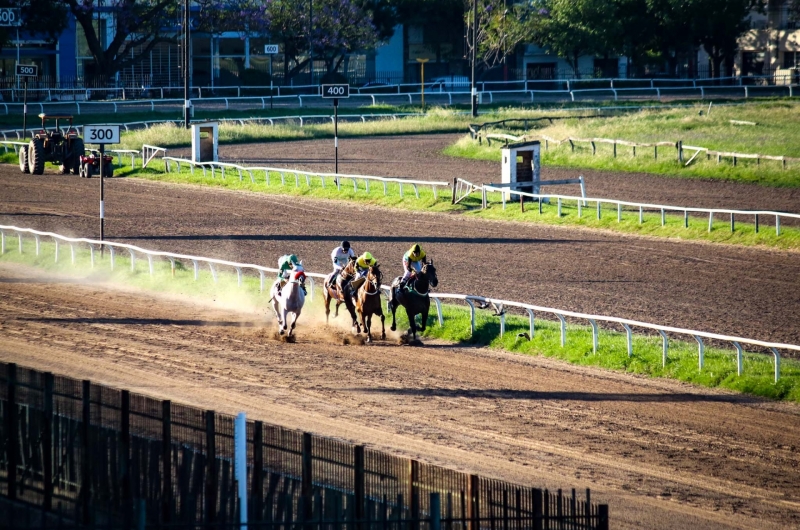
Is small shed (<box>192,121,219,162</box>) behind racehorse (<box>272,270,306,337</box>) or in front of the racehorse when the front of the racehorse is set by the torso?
behind

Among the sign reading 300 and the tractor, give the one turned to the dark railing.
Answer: the sign reading 300

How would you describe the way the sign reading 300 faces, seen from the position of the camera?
facing the viewer

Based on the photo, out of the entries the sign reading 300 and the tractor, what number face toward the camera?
1

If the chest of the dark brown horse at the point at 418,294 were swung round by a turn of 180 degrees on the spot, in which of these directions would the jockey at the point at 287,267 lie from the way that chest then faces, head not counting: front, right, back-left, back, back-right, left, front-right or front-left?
front-left
